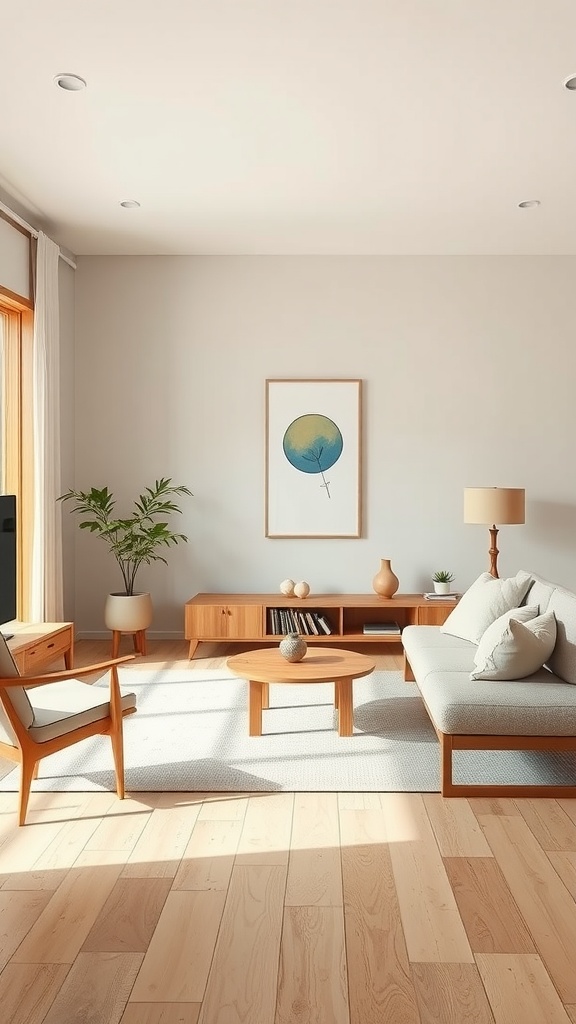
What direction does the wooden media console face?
toward the camera

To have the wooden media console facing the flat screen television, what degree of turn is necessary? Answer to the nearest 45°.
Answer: approximately 45° to its right

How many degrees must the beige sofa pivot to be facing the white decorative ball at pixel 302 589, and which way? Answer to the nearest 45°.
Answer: approximately 45° to its right

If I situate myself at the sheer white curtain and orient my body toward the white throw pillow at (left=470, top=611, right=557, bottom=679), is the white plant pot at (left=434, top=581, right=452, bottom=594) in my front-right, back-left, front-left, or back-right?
front-left

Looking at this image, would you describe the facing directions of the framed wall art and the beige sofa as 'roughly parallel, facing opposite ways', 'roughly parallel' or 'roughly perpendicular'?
roughly perpendicular

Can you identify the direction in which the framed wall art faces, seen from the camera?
facing the viewer

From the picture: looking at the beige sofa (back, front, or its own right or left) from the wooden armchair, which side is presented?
front

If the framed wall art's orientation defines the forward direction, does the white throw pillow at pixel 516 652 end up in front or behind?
in front

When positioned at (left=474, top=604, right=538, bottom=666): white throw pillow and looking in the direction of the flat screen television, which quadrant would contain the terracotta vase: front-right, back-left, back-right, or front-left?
front-right

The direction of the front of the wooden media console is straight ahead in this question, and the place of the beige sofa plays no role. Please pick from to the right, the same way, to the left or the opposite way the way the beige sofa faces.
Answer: to the right

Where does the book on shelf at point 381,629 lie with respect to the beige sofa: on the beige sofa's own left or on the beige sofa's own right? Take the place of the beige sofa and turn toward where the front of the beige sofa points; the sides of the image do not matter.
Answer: on the beige sofa's own right

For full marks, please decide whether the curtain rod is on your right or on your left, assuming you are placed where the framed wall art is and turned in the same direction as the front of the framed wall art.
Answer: on your right

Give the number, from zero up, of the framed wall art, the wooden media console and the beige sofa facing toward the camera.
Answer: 2

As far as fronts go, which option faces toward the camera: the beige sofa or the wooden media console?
the wooden media console

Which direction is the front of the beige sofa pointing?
to the viewer's left
